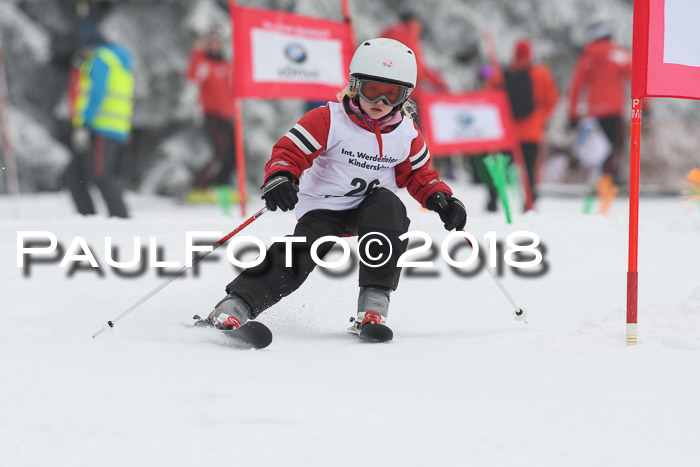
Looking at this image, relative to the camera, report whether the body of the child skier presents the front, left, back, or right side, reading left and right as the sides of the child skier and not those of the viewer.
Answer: front

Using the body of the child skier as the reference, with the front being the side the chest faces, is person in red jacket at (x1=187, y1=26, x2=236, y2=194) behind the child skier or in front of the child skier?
behind

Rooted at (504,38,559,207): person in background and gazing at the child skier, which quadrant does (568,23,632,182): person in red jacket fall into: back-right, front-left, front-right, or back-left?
back-left

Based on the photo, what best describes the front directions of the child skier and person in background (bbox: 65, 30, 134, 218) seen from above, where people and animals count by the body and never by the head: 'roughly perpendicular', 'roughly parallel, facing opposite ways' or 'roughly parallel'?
roughly perpendicular

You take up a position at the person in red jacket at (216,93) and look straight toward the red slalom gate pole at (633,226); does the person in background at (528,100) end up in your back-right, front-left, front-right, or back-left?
front-left
